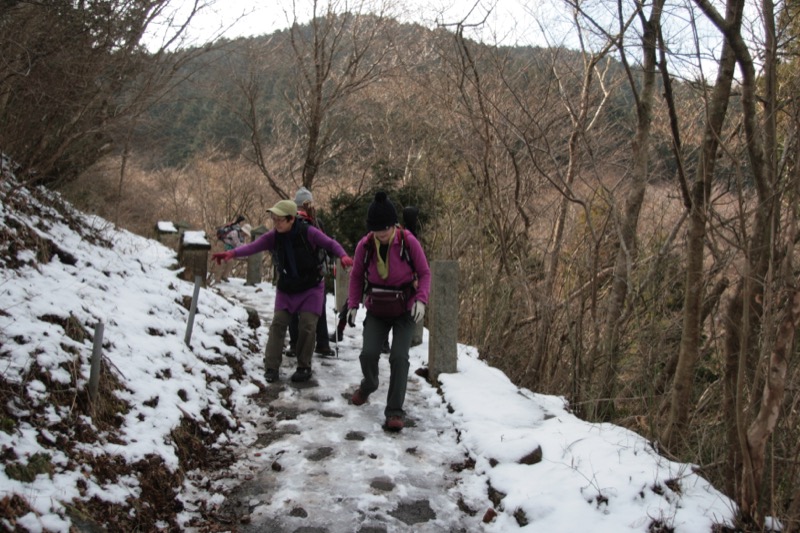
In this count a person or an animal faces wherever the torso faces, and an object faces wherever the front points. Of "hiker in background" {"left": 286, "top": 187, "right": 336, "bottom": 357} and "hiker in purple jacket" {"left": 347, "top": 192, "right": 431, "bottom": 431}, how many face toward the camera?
2

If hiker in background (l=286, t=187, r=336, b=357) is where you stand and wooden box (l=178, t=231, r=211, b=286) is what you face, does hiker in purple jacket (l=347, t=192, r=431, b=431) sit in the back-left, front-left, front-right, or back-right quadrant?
back-left

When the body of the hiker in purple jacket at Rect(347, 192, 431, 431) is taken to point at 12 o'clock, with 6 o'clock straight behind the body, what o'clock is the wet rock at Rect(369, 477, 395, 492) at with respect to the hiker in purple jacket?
The wet rock is roughly at 12 o'clock from the hiker in purple jacket.

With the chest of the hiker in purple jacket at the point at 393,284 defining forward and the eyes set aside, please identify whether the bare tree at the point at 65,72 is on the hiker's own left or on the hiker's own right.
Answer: on the hiker's own right

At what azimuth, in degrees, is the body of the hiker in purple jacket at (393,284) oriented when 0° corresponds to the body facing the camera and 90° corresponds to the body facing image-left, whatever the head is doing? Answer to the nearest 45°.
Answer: approximately 0°

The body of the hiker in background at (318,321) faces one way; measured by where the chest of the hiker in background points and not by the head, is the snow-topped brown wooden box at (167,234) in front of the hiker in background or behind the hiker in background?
behind
